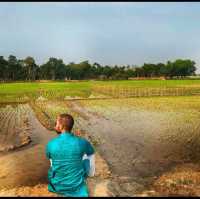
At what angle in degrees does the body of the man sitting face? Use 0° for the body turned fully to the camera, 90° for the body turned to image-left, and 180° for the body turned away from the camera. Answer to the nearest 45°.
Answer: approximately 180°
